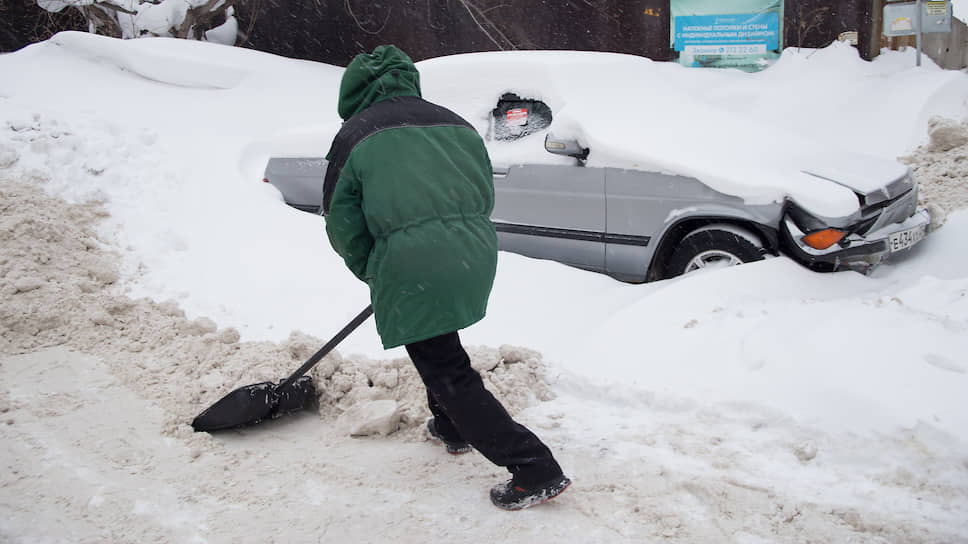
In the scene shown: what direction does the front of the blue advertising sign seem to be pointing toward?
toward the camera

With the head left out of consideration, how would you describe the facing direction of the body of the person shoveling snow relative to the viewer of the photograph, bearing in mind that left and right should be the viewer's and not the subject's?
facing away from the viewer and to the left of the viewer

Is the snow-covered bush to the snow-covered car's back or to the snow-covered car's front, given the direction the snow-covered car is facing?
to the back

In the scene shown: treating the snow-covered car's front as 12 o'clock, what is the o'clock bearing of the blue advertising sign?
The blue advertising sign is roughly at 8 o'clock from the snow-covered car.

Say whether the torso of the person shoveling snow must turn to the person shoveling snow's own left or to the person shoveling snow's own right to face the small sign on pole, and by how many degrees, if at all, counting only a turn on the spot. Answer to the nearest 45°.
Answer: approximately 90° to the person shoveling snow's own right

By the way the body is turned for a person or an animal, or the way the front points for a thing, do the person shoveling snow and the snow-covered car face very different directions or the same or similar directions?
very different directions

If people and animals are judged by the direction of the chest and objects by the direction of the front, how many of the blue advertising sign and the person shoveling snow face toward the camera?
1

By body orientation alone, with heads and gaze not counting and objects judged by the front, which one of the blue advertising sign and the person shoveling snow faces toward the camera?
the blue advertising sign

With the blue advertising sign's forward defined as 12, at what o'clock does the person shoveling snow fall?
The person shoveling snow is roughly at 12 o'clock from the blue advertising sign.

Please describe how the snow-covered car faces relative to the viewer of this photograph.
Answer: facing the viewer and to the right of the viewer

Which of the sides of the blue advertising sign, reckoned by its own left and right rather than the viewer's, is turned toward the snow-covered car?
front
